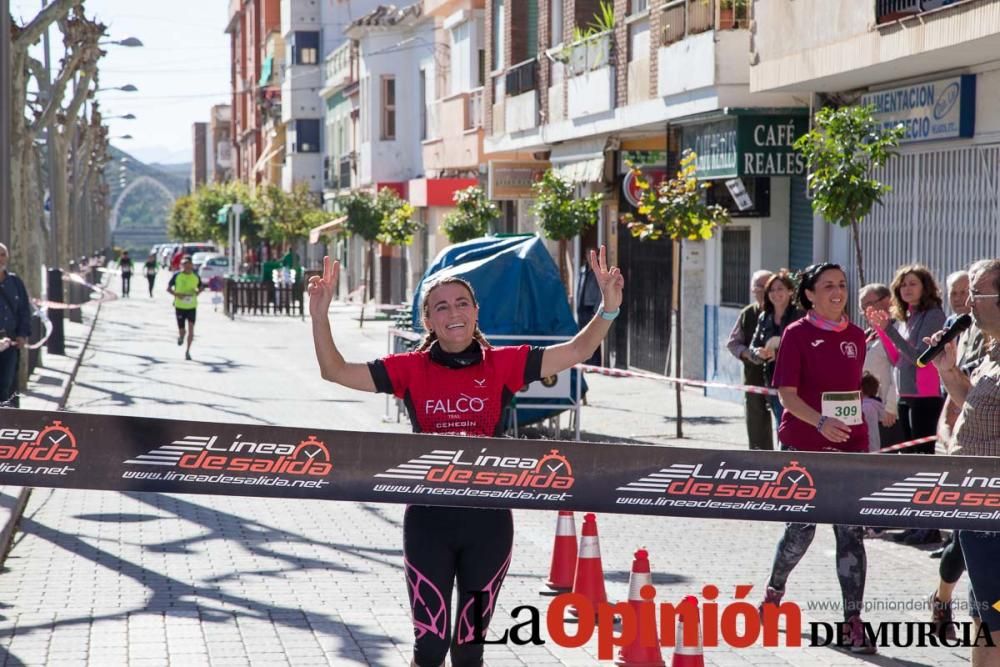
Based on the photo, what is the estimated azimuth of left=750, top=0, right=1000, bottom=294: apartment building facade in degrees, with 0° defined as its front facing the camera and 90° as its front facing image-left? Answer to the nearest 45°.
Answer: approximately 45°

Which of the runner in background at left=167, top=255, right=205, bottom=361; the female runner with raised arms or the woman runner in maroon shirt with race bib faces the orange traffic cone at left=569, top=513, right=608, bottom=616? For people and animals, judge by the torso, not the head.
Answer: the runner in background

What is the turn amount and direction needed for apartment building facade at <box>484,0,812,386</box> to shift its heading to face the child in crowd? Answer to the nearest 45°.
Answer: approximately 45° to its left

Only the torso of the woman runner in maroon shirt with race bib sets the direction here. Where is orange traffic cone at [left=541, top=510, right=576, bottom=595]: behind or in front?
behind

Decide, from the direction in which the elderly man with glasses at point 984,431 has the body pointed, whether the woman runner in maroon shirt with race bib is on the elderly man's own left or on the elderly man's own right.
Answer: on the elderly man's own right

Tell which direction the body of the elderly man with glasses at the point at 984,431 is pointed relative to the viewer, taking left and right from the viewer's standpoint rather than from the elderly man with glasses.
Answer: facing to the left of the viewer

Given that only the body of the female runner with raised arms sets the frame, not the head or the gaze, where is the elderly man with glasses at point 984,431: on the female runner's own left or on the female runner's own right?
on the female runner's own left

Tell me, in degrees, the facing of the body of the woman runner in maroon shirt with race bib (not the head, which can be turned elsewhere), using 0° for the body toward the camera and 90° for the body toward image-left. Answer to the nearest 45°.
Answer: approximately 315°

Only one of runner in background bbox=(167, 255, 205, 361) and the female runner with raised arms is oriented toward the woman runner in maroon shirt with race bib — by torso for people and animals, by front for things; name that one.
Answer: the runner in background

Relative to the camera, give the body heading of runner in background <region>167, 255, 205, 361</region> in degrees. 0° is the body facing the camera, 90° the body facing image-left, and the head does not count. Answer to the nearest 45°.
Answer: approximately 0°

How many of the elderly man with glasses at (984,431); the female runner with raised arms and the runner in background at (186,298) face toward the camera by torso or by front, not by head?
2
